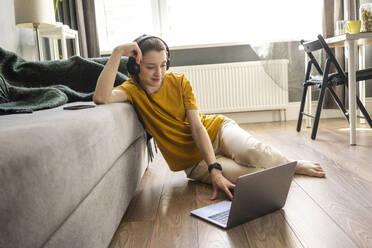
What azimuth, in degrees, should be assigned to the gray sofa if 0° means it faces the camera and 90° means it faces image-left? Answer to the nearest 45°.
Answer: approximately 315°

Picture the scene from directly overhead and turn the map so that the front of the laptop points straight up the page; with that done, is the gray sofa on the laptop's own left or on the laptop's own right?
on the laptop's own left

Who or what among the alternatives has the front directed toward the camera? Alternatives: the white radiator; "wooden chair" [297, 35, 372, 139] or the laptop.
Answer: the white radiator

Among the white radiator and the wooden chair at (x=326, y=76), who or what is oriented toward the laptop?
the white radiator

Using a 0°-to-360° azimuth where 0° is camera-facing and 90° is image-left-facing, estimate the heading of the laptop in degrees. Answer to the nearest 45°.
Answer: approximately 135°

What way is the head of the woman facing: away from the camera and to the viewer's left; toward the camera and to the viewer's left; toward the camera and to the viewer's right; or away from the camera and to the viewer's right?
toward the camera and to the viewer's right

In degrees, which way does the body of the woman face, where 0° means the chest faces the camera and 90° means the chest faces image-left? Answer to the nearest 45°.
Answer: approximately 315°

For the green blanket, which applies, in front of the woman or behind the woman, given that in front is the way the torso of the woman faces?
behind

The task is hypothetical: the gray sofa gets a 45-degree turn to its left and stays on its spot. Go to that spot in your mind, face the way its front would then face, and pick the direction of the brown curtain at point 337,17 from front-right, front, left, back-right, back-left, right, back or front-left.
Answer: front-left

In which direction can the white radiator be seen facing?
toward the camera

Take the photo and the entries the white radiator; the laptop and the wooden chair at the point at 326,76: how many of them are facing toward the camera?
1
